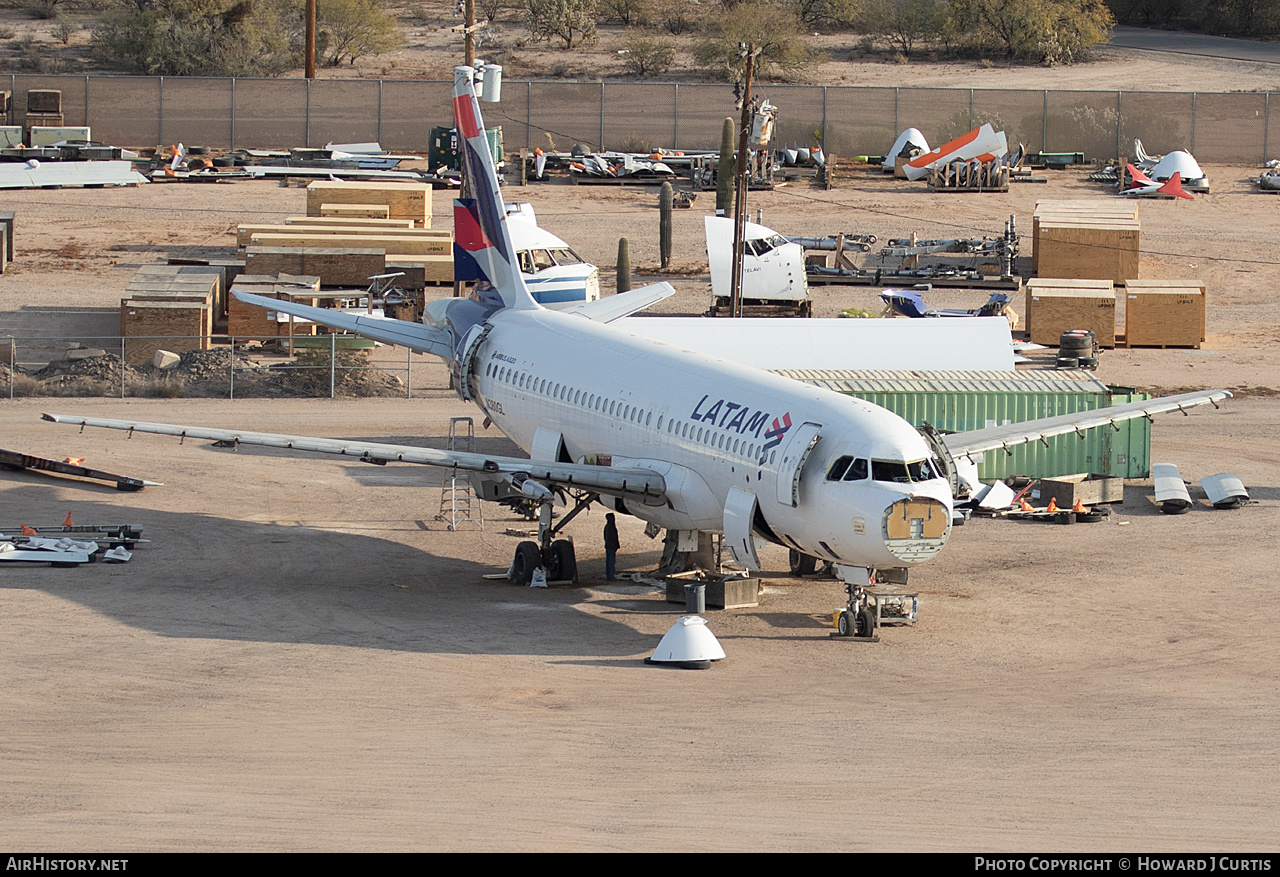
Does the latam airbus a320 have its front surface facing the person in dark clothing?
no

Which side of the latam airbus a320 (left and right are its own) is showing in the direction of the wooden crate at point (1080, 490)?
left

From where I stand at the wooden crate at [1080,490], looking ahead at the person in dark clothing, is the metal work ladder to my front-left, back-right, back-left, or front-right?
front-right

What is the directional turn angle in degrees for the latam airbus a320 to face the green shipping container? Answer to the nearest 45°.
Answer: approximately 90° to its left

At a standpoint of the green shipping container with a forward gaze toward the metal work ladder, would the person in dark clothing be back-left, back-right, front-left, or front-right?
front-left
